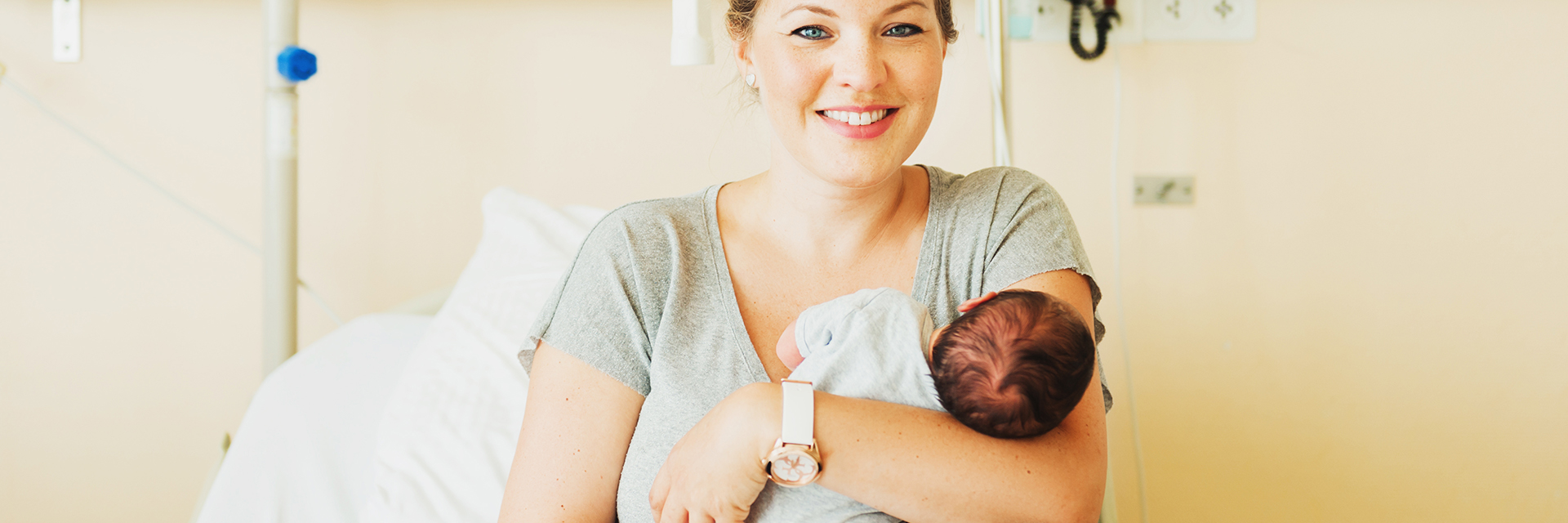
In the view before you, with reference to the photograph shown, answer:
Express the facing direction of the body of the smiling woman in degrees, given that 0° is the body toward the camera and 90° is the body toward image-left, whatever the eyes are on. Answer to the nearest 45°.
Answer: approximately 0°

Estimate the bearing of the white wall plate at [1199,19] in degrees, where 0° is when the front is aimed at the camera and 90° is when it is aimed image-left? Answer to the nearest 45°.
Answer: approximately 0°
